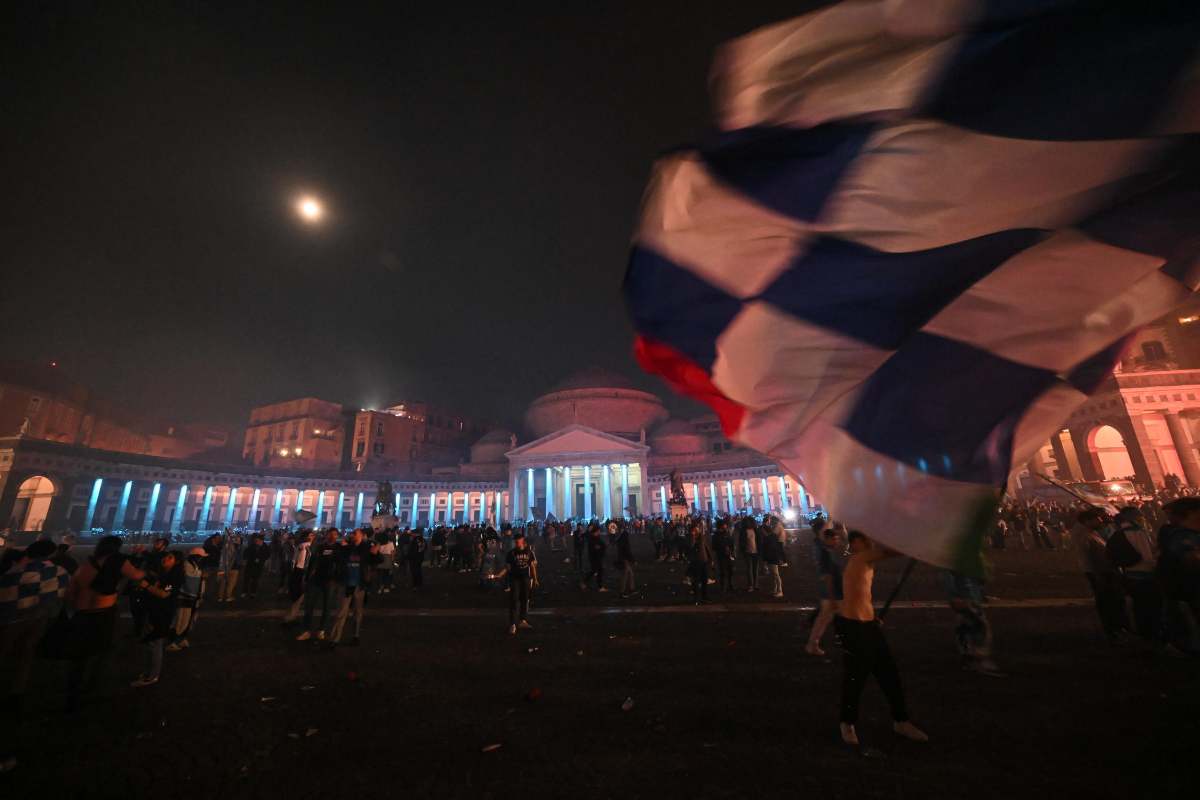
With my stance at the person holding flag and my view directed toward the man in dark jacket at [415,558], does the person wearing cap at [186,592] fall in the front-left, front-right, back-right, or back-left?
front-left

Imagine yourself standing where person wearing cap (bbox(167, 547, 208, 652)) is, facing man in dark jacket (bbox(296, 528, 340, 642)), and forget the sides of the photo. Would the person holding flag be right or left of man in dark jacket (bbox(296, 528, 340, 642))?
right

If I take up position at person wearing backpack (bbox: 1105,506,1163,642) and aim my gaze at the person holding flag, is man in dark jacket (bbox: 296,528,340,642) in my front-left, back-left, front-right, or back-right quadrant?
front-right

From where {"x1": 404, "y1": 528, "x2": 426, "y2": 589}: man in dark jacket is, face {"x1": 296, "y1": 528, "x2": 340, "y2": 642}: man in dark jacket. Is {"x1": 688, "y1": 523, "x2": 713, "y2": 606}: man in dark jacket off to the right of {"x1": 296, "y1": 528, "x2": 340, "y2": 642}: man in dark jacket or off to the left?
left

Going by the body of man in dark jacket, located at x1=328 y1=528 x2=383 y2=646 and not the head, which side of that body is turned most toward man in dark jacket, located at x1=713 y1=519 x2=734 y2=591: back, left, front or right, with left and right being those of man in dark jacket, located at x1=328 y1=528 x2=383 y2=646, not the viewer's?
left

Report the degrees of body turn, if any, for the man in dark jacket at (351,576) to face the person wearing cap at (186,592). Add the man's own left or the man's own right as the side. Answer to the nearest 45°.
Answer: approximately 90° to the man's own right

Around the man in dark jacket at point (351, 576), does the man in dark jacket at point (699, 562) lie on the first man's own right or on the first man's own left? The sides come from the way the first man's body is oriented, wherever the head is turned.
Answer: on the first man's own left

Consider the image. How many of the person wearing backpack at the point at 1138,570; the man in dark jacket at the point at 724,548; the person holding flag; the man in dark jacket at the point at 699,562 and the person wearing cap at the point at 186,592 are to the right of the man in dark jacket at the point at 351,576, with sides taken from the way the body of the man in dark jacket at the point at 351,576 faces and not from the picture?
1

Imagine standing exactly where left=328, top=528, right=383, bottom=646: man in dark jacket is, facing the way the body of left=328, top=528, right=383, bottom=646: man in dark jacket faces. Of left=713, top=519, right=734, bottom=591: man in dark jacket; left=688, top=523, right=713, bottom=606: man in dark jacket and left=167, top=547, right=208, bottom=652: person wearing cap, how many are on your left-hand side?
2

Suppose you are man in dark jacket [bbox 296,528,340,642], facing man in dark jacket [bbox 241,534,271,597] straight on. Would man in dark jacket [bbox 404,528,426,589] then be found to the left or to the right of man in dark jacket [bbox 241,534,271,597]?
right

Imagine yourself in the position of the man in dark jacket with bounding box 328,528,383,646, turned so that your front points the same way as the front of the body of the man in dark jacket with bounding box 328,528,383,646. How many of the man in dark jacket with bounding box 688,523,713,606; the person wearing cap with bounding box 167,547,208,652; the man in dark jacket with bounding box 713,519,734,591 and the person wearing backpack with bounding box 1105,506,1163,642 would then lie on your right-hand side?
1

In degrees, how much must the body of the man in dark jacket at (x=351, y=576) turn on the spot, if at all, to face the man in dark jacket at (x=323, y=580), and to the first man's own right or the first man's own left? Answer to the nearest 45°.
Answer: approximately 135° to the first man's own right

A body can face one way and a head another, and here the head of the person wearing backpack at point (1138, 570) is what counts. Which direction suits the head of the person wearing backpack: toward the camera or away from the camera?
away from the camera

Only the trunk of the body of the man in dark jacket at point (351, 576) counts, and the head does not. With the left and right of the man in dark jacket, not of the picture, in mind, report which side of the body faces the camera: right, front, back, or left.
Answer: front

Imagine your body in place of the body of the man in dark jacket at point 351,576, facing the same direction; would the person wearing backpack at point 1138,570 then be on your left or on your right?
on your left

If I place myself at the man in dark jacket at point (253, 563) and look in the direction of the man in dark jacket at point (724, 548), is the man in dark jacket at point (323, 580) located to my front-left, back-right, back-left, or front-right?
front-right
